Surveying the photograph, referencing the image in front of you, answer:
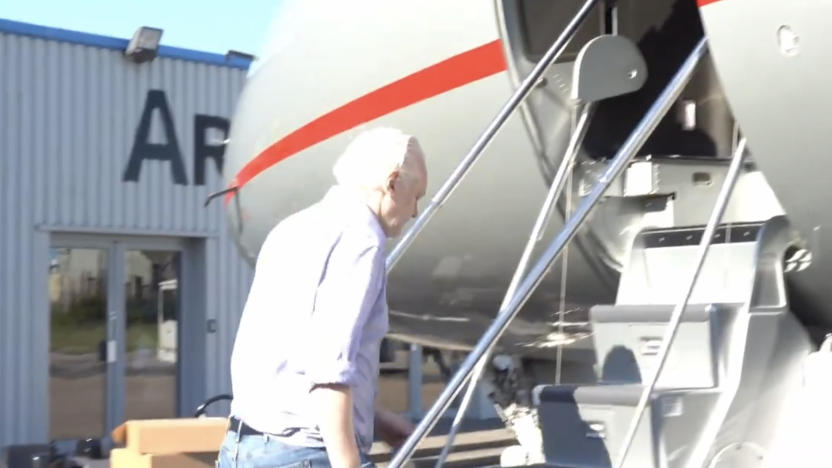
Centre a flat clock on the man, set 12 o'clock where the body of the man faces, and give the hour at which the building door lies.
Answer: The building door is roughly at 10 o'clock from the man.

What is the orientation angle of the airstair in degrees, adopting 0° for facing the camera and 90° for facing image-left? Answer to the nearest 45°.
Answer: approximately 45°

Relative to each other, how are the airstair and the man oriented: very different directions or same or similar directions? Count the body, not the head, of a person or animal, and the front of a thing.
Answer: very different directions

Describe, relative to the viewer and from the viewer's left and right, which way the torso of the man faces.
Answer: facing away from the viewer and to the right of the viewer

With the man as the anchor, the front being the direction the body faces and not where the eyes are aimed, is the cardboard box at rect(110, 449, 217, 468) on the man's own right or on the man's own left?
on the man's own left

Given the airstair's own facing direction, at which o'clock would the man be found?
The man is roughly at 12 o'clock from the airstair.
